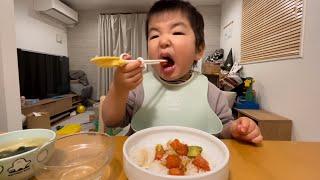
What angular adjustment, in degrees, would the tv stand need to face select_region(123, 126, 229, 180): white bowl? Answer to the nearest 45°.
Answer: approximately 45° to its right

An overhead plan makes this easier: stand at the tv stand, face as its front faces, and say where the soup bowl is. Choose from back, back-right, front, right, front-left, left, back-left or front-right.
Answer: front-right

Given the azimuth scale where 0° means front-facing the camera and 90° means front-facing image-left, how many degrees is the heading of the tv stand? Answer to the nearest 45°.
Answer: approximately 315°

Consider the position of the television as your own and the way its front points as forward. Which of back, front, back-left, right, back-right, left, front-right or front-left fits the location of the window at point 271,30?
front

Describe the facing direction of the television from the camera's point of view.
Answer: facing the viewer and to the right of the viewer

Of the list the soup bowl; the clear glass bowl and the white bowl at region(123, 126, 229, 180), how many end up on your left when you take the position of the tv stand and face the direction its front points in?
0

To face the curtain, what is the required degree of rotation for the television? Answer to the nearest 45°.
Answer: approximately 45° to its left

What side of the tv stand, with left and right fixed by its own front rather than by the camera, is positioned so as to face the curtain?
left

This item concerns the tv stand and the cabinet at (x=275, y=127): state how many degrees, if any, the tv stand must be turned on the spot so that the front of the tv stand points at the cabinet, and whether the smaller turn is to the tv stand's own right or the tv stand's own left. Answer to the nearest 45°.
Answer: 0° — it already faces it

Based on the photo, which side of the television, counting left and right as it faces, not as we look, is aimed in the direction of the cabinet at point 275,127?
front

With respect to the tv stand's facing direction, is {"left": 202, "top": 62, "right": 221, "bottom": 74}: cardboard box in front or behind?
in front
